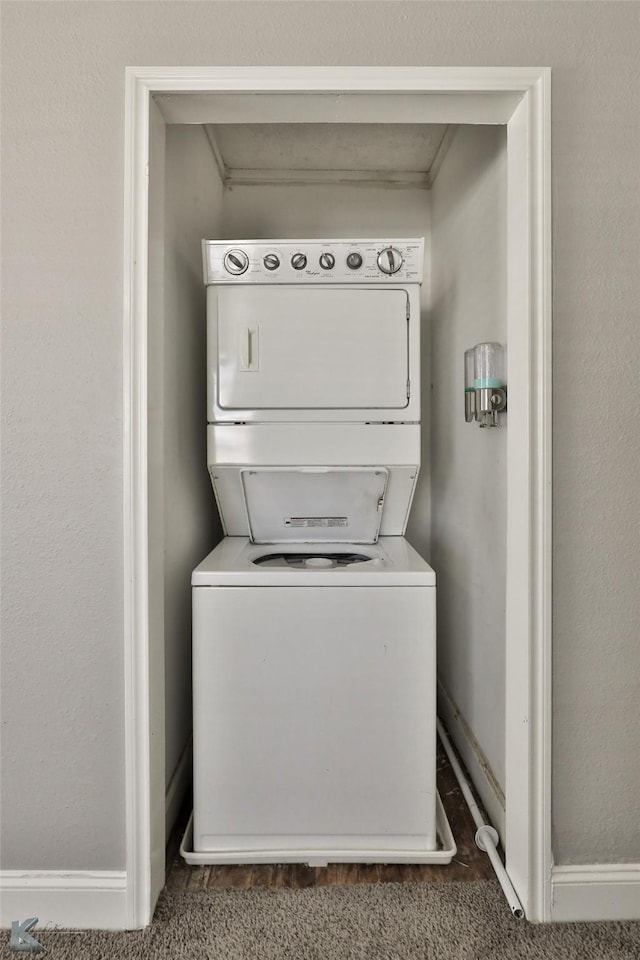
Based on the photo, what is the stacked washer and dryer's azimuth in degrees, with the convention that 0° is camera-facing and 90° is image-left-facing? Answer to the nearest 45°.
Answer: approximately 0°
